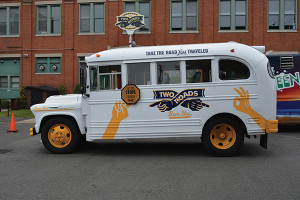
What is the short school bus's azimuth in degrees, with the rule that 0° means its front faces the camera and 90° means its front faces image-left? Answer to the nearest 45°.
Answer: approximately 90°

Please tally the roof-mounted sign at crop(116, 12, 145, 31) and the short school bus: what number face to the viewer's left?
1

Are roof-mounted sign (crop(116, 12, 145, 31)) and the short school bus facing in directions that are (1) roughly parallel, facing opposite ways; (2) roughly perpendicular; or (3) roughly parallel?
roughly perpendicular

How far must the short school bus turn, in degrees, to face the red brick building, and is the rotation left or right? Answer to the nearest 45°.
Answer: approximately 90° to its right

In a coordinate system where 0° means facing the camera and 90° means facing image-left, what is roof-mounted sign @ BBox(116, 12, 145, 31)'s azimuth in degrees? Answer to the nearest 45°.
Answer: approximately 0°
